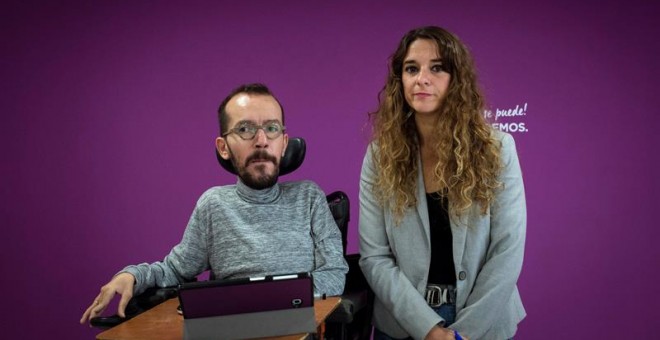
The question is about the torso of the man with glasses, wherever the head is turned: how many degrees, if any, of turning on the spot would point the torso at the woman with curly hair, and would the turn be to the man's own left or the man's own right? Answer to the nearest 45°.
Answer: approximately 90° to the man's own left

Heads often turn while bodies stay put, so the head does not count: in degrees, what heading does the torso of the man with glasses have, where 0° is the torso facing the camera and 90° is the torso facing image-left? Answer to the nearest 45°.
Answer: approximately 0°

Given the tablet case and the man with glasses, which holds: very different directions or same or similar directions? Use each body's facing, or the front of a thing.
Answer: very different directions

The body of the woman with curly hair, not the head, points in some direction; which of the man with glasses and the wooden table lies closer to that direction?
the wooden table

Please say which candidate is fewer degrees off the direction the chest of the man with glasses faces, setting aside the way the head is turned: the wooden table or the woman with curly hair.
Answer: the wooden table

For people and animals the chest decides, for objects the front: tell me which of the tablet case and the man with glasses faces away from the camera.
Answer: the tablet case

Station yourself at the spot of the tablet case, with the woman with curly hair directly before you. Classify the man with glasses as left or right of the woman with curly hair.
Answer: left

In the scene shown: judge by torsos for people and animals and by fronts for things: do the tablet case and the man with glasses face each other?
yes

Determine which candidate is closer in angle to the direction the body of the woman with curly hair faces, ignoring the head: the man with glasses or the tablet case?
the tablet case

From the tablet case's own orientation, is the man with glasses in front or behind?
in front

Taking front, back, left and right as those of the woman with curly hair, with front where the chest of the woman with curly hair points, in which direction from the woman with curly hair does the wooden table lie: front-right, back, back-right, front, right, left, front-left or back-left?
front-right

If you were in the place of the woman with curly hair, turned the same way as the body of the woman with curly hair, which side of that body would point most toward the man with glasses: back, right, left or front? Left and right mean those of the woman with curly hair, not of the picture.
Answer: right

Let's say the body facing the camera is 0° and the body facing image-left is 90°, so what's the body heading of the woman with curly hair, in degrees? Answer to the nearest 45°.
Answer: approximately 0°

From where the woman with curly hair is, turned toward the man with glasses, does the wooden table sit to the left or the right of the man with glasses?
left
